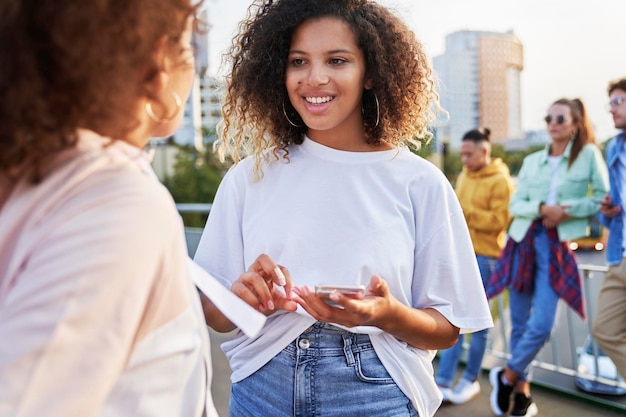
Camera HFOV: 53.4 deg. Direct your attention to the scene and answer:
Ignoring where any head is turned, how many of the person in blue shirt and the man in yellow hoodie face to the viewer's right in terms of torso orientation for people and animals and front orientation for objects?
0

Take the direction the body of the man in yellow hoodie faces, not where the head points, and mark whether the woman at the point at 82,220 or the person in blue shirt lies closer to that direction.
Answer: the woman

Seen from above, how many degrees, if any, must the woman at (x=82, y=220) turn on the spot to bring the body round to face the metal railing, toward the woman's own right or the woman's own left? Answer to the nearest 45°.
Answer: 0° — they already face it

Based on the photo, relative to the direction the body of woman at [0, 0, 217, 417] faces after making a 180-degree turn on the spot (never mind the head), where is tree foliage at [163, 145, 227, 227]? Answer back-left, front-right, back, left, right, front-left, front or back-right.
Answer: back-right

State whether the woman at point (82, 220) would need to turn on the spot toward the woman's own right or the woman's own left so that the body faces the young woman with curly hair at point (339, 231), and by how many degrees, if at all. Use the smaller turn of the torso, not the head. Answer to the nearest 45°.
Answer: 0° — they already face them

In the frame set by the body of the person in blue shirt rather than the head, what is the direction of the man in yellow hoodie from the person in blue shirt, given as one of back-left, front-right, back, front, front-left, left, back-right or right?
right

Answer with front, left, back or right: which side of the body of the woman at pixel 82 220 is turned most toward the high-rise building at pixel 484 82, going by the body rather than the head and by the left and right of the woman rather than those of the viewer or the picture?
front

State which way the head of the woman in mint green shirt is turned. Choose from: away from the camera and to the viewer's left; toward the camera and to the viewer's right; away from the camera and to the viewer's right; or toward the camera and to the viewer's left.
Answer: toward the camera and to the viewer's left

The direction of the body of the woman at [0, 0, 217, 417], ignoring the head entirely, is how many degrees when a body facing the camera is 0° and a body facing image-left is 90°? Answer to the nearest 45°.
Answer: approximately 225°

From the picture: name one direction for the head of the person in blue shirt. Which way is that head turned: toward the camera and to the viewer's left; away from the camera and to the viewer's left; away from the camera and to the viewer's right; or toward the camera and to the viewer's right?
toward the camera and to the viewer's left

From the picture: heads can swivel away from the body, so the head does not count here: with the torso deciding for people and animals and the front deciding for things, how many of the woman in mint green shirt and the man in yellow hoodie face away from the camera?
0

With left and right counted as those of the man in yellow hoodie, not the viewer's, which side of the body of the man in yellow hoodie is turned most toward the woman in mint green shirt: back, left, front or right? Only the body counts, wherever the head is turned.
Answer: left
